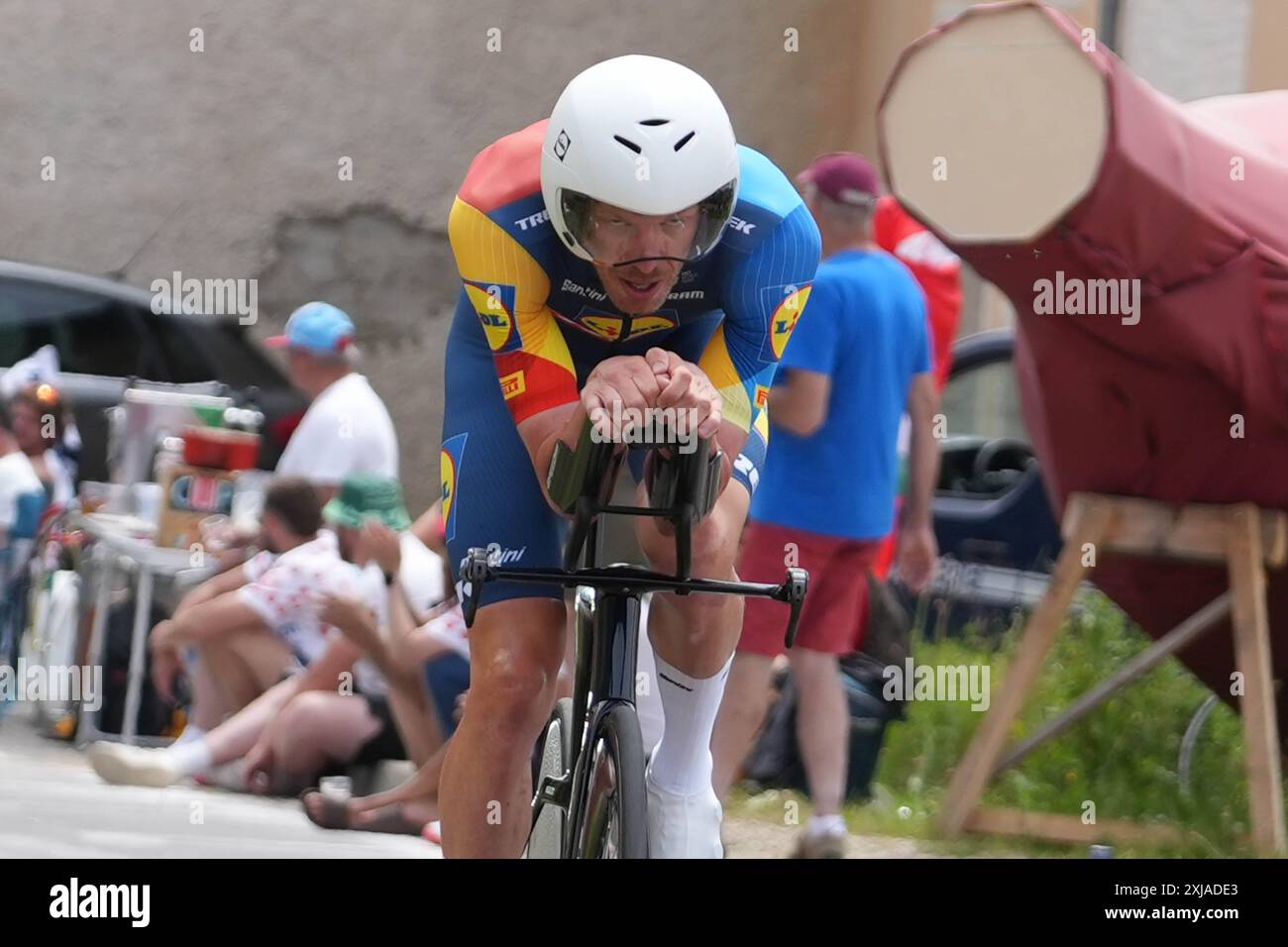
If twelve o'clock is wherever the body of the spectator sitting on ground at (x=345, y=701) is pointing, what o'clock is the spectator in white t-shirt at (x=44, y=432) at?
The spectator in white t-shirt is roughly at 2 o'clock from the spectator sitting on ground.

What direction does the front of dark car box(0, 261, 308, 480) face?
to the viewer's left

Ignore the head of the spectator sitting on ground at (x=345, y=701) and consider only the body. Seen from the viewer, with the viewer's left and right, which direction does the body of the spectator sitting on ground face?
facing to the left of the viewer

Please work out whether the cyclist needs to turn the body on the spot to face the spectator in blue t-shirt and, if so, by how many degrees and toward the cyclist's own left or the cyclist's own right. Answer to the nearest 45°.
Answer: approximately 180°

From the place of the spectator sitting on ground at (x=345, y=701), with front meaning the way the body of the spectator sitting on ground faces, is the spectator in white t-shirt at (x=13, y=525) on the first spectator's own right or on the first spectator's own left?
on the first spectator's own right

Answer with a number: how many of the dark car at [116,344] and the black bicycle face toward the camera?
1

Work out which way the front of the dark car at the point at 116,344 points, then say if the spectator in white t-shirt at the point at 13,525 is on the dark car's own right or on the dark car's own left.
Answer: on the dark car's own left

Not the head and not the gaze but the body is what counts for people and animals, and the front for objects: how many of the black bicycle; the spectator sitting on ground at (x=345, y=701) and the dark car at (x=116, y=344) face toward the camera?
1
